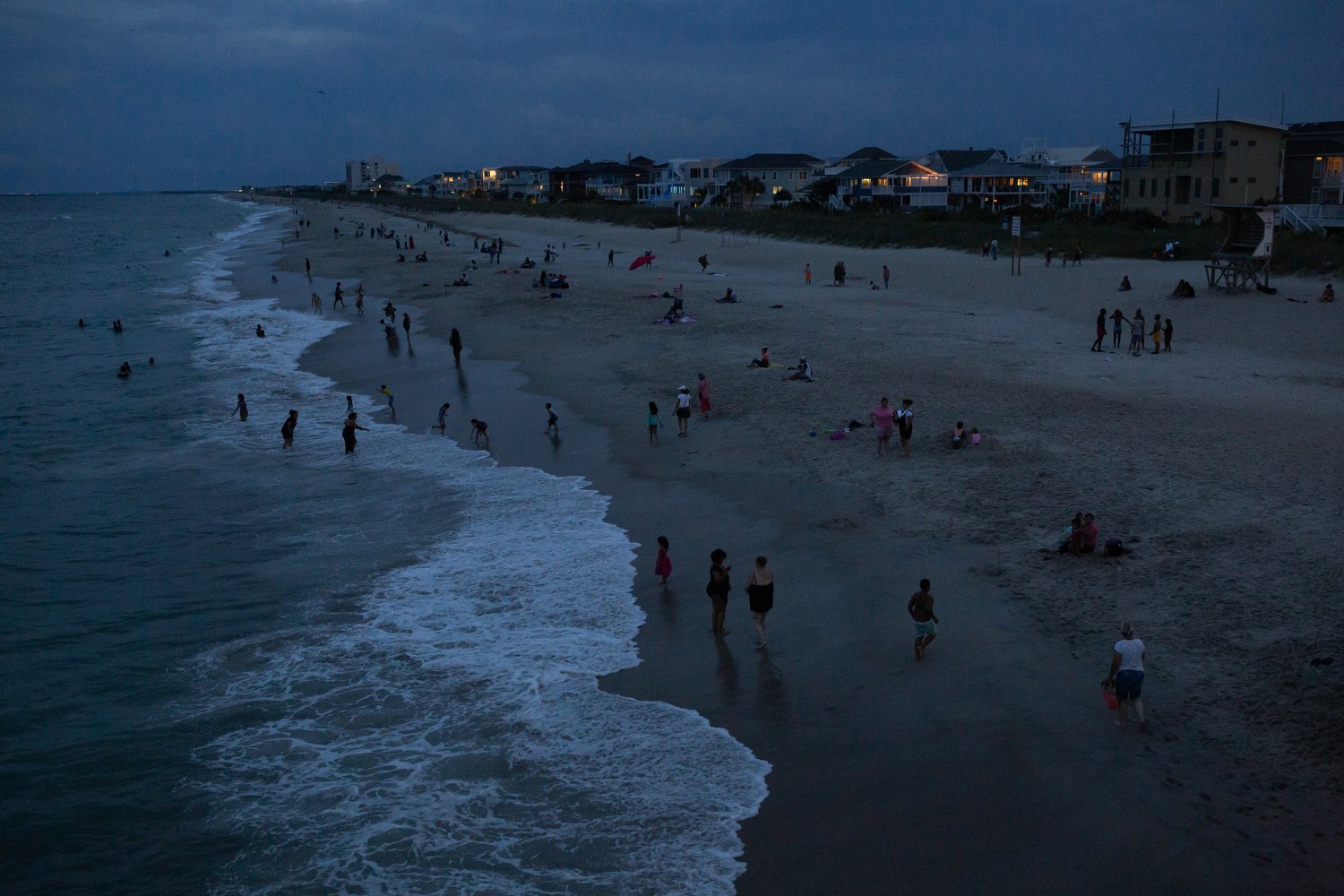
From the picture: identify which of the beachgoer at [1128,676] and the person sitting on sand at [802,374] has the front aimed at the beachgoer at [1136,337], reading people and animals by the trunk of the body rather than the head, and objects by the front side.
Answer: the beachgoer at [1128,676]

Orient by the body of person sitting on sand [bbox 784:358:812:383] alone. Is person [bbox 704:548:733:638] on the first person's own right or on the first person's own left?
on the first person's own left

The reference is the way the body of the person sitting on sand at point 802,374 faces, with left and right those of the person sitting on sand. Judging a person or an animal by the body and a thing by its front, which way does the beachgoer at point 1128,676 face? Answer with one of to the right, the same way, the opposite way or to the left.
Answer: to the right

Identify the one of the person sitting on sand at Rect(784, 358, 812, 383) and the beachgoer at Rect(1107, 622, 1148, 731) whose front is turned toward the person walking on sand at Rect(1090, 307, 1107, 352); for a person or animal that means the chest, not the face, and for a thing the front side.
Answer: the beachgoer

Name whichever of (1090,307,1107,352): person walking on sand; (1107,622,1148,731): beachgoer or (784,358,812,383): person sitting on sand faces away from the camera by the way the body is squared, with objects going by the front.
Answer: the beachgoer

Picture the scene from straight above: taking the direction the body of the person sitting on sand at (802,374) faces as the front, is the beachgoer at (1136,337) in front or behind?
behind

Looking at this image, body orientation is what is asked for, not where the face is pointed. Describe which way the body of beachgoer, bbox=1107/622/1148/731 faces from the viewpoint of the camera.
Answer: away from the camera

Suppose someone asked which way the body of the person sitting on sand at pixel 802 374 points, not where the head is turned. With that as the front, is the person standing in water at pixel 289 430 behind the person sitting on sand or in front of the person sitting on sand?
in front

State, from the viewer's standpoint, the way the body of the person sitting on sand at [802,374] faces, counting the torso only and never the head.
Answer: to the viewer's left

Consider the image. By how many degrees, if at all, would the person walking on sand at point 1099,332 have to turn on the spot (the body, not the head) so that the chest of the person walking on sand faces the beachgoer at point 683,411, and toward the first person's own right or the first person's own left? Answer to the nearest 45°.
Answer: approximately 135° to the first person's own right
